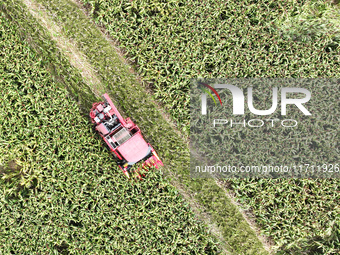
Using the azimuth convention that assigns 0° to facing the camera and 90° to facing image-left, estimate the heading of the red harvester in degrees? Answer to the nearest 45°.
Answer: approximately 315°
